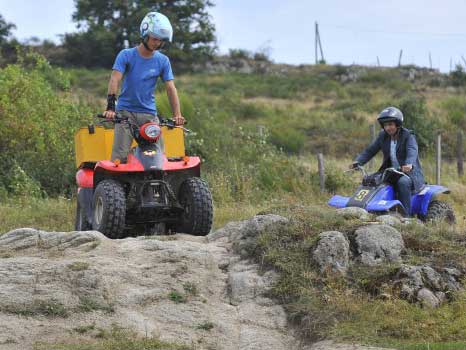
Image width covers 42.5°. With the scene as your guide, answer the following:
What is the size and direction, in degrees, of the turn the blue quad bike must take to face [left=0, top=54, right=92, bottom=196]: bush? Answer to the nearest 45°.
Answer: approximately 90° to its right

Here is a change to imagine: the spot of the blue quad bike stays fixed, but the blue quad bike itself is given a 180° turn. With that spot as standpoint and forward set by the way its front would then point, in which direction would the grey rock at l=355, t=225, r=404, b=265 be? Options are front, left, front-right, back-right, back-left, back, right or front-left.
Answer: back-right

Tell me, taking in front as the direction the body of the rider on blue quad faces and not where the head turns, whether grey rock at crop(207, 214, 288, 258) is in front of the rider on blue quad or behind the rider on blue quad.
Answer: in front

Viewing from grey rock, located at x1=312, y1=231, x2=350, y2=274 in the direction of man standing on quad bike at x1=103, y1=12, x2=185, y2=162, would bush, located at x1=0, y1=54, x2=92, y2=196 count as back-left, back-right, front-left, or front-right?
front-right

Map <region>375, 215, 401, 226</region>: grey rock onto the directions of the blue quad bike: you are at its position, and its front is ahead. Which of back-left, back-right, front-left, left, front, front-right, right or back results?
front-left

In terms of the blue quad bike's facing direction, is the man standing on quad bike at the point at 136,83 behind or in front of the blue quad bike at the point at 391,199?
in front

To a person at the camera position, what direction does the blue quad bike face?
facing the viewer and to the left of the viewer

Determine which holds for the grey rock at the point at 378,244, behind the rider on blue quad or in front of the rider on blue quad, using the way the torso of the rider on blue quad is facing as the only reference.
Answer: in front

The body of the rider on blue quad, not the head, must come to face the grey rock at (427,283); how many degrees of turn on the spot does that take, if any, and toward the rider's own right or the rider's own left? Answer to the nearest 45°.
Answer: approximately 45° to the rider's own left

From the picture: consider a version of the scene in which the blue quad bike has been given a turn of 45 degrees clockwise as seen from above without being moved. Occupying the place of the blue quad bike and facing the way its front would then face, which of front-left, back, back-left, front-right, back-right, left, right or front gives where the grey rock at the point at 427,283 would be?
left
